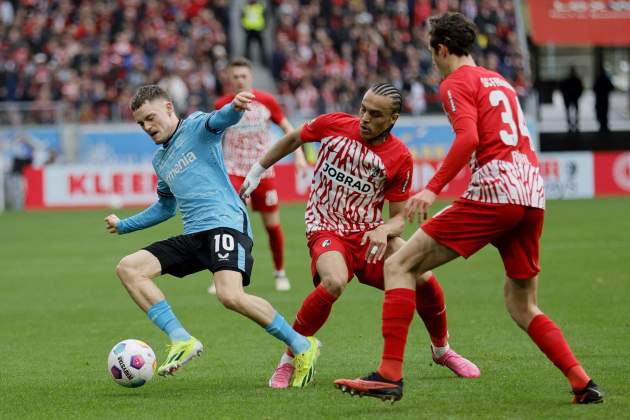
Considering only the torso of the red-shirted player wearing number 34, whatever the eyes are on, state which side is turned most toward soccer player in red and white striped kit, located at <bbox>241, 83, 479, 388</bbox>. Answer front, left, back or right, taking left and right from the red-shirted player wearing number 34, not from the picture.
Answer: front

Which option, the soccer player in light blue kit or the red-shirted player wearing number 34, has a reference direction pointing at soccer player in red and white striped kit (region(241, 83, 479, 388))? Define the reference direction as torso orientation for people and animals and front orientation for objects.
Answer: the red-shirted player wearing number 34

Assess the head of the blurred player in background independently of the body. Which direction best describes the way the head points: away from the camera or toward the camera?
toward the camera

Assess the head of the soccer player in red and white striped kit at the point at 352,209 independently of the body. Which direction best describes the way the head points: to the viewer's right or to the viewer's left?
to the viewer's left

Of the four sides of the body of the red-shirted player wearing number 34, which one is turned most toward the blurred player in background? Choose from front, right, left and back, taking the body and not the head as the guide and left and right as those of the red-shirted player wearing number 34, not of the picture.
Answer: front

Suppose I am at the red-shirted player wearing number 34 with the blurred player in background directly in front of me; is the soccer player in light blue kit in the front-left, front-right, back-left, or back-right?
front-left

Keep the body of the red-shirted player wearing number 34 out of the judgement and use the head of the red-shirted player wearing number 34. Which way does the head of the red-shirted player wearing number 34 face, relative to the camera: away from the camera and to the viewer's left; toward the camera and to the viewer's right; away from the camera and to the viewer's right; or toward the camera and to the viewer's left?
away from the camera and to the viewer's left

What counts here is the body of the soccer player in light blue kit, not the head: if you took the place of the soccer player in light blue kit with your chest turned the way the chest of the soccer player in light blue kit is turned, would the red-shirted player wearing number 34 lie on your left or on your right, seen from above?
on your left

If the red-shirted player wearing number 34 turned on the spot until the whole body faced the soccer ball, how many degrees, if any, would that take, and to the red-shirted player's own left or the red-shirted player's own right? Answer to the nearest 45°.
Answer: approximately 45° to the red-shirted player's own left
